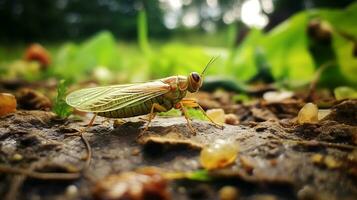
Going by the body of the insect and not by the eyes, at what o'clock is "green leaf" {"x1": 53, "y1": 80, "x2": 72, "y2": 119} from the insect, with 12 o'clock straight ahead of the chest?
The green leaf is roughly at 7 o'clock from the insect.

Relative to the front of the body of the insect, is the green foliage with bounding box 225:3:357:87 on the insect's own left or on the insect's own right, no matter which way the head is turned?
on the insect's own left

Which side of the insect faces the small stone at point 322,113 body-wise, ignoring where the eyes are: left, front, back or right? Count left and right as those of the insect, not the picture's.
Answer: front

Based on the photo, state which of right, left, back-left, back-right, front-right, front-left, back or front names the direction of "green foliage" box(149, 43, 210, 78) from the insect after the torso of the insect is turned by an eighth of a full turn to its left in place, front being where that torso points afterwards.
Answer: front-left

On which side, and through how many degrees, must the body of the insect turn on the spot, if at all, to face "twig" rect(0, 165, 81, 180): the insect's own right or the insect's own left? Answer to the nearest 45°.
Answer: approximately 135° to the insect's own right

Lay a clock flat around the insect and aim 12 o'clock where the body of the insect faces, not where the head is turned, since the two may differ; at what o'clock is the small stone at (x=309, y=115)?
The small stone is roughly at 12 o'clock from the insect.

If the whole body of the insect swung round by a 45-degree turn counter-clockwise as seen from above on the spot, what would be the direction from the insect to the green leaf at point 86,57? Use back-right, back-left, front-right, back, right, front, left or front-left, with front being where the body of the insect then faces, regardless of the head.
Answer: front-left

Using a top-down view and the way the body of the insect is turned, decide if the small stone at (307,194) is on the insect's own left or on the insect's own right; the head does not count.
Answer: on the insect's own right

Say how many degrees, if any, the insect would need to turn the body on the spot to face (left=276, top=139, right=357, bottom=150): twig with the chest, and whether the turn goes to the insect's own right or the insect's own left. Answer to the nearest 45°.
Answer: approximately 45° to the insect's own right

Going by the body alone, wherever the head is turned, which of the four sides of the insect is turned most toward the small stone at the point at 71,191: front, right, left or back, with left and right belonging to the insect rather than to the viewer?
right

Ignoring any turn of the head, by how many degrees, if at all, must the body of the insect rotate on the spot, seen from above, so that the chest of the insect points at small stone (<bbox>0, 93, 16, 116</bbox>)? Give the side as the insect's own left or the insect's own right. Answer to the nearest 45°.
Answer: approximately 180°

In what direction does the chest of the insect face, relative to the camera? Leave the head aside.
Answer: to the viewer's right

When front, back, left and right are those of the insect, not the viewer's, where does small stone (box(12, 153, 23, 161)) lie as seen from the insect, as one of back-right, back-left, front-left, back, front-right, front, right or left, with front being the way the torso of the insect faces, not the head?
back-right
